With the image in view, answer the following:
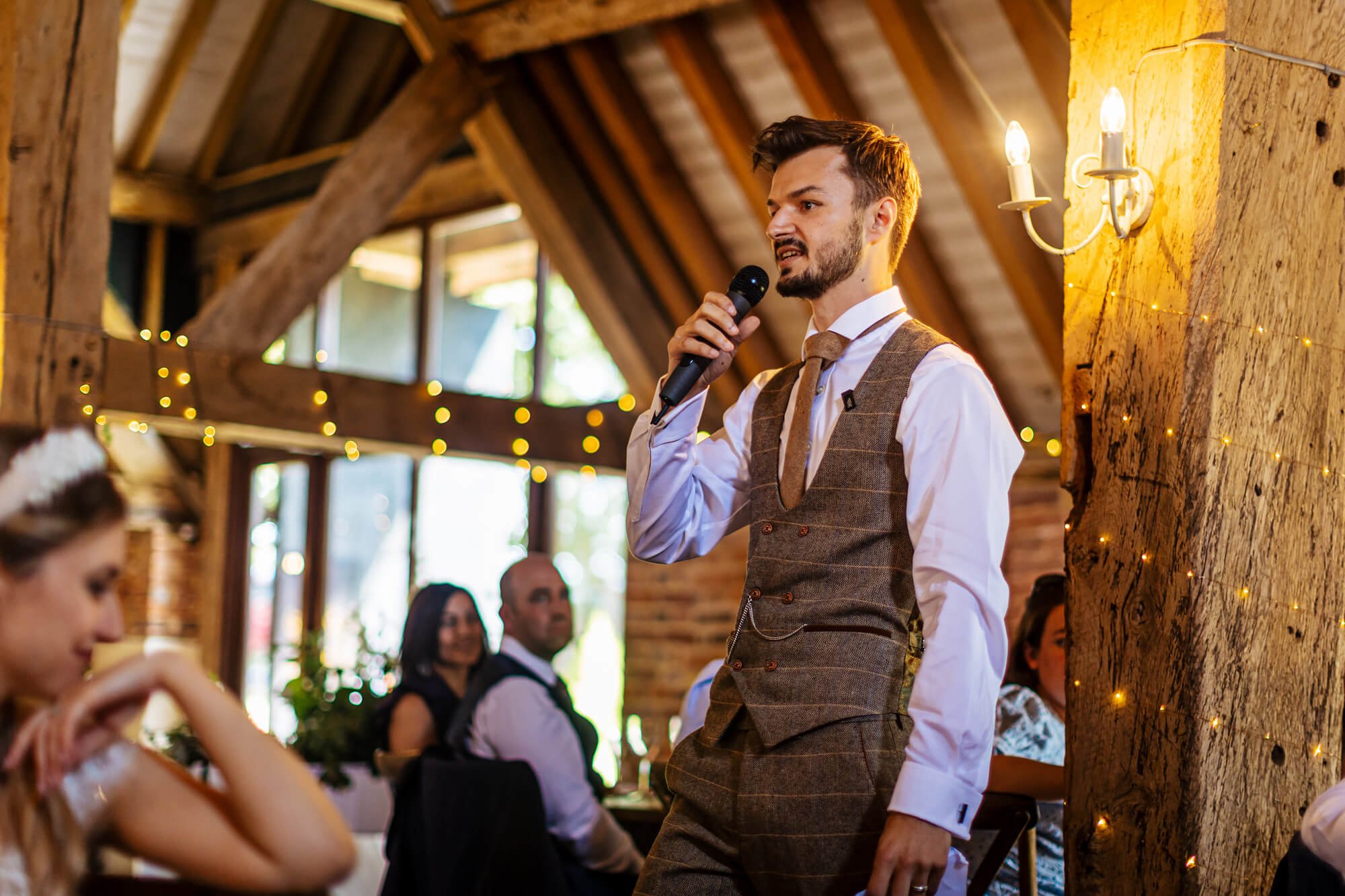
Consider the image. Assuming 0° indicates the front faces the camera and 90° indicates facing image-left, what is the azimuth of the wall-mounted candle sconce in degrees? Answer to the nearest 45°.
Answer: approximately 45°

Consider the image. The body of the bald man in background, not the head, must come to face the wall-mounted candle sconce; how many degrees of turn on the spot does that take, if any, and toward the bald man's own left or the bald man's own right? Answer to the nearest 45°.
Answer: approximately 45° to the bald man's own right

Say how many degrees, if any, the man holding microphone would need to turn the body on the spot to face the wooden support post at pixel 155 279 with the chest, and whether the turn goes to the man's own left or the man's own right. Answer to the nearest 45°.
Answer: approximately 90° to the man's own right

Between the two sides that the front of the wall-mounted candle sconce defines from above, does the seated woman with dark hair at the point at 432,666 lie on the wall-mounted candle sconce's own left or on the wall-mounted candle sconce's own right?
on the wall-mounted candle sconce's own right

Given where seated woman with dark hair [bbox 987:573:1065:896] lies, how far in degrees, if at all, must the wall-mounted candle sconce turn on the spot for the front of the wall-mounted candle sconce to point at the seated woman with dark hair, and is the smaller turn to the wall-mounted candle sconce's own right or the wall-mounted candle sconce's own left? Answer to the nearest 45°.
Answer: approximately 135° to the wall-mounted candle sconce's own right

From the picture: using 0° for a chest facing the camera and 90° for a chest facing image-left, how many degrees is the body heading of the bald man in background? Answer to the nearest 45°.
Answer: approximately 270°

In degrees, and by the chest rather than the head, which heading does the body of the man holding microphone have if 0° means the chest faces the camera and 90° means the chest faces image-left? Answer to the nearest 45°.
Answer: approximately 45°

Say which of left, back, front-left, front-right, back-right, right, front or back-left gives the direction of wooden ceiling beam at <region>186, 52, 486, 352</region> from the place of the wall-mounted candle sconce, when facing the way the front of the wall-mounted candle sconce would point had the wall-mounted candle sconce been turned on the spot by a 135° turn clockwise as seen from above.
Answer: front-left

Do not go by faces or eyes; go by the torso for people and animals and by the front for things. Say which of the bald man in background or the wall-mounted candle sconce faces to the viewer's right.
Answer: the bald man in background

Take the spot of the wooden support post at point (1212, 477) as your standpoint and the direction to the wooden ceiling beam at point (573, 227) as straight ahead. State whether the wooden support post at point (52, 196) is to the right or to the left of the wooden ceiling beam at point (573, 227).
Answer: left
